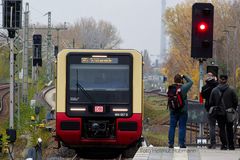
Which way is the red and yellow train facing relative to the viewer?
toward the camera

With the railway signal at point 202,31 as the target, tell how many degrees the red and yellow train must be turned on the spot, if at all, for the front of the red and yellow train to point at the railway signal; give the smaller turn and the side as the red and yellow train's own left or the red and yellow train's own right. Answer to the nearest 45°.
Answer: approximately 45° to the red and yellow train's own left

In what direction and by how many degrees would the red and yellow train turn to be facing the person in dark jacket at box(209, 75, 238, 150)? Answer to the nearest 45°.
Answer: approximately 45° to its left

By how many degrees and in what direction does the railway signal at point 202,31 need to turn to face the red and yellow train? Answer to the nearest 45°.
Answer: approximately 135° to its right

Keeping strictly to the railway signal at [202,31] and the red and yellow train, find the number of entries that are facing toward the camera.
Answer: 2

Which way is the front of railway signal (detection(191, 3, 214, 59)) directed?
toward the camera

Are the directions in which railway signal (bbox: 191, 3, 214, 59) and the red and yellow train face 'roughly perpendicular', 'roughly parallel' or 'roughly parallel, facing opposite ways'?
roughly parallel
